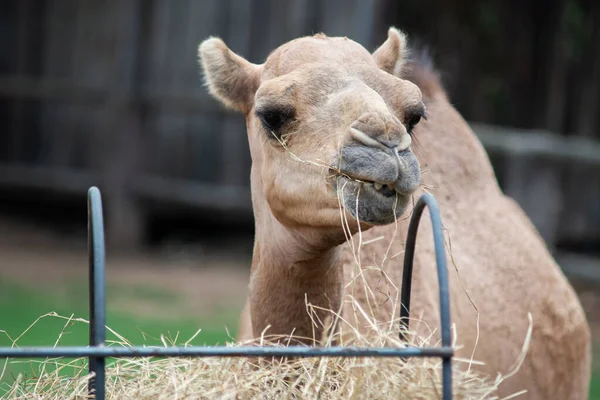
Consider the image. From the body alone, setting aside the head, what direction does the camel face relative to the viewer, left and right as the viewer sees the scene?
facing the viewer and to the left of the viewer
